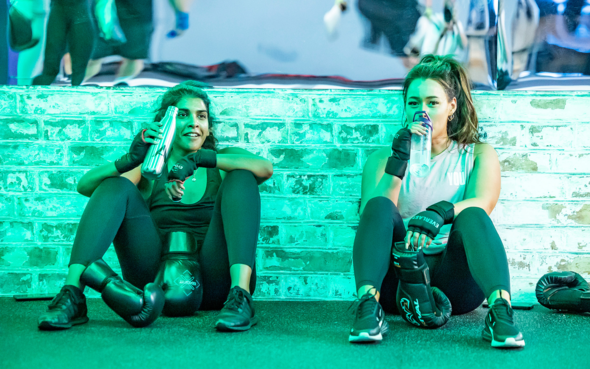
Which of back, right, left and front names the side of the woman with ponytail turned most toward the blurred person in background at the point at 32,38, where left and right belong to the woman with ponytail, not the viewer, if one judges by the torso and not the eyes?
right

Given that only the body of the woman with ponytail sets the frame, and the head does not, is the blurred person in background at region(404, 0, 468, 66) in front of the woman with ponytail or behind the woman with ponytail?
behind

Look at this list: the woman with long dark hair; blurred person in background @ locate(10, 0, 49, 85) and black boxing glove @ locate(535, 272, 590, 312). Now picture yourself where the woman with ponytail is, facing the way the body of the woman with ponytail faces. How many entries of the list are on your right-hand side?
2

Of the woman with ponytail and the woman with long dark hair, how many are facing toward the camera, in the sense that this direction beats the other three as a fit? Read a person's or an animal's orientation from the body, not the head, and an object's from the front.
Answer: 2

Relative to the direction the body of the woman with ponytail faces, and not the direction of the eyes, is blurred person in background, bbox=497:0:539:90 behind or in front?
behind

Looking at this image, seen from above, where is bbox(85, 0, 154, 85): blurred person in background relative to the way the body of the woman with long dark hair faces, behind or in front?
behind

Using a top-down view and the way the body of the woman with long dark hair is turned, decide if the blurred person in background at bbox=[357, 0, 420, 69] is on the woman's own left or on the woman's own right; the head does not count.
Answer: on the woman's own left

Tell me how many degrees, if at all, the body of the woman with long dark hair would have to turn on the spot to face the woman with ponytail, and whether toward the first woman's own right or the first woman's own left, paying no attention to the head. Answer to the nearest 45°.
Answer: approximately 90° to the first woman's own left

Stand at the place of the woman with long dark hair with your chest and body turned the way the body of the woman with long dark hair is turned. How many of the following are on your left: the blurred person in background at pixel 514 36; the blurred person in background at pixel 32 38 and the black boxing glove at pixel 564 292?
2
